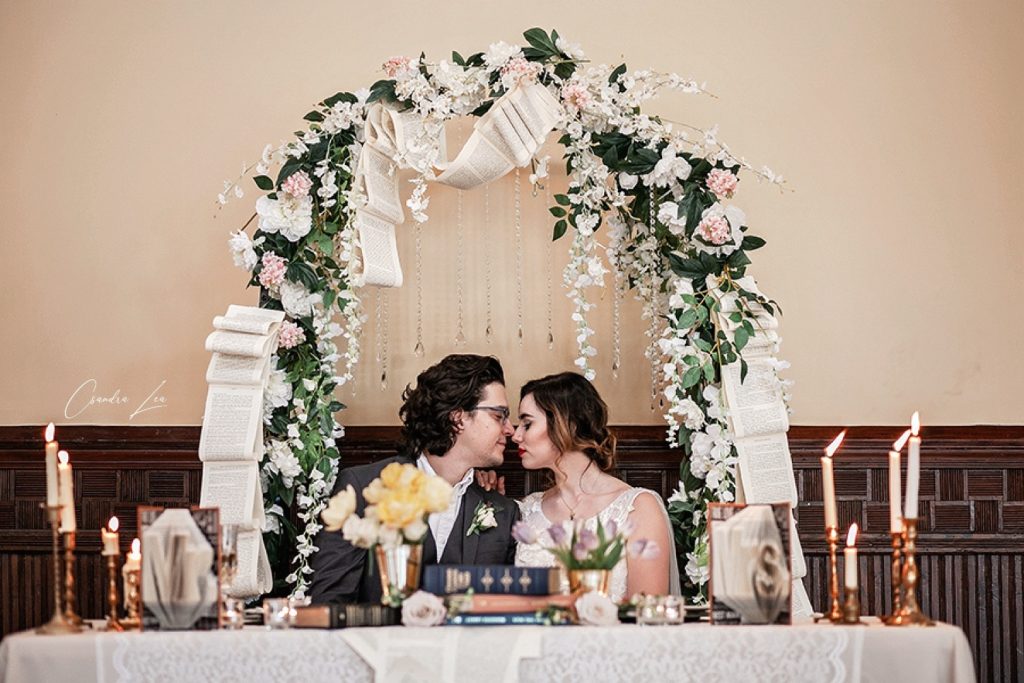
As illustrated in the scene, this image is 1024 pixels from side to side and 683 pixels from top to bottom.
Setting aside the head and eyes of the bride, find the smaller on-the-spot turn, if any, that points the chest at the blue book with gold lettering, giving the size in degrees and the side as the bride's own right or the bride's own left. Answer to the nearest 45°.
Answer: approximately 45° to the bride's own left

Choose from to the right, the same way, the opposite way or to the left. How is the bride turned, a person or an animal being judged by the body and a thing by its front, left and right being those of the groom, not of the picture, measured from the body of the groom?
to the right

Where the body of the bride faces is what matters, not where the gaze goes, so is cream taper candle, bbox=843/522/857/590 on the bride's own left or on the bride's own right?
on the bride's own left

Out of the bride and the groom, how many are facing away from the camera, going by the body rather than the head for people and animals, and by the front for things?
0

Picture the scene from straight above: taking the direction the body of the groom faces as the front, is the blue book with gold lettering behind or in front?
in front

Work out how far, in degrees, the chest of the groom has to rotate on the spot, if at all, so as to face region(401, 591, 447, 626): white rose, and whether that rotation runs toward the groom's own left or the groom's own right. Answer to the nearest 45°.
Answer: approximately 45° to the groom's own right

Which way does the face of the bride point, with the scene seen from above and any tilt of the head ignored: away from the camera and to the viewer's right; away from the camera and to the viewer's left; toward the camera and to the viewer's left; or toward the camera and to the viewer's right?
toward the camera and to the viewer's left

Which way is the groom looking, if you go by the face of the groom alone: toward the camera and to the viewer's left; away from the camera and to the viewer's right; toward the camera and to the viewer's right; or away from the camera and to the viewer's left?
toward the camera and to the viewer's right

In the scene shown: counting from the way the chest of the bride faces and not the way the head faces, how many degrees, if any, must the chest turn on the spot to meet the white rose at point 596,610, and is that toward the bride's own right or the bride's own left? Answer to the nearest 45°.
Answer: approximately 45° to the bride's own left
